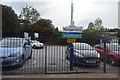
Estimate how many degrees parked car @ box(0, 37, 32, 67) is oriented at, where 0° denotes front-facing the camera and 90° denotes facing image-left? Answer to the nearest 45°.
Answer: approximately 45°

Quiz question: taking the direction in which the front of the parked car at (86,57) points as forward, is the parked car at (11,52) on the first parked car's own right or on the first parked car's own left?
on the first parked car's own right

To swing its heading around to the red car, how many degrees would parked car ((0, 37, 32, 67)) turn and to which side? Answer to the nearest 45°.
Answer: approximately 135° to its left

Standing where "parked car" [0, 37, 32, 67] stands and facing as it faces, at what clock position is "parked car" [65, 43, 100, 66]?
"parked car" [65, 43, 100, 66] is roughly at 8 o'clock from "parked car" [0, 37, 32, 67].

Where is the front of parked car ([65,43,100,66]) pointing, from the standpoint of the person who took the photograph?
facing the viewer and to the right of the viewer

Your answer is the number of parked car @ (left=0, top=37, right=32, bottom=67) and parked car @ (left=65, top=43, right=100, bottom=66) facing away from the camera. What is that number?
0

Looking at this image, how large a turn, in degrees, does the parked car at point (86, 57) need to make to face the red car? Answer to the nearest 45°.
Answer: approximately 90° to its left
